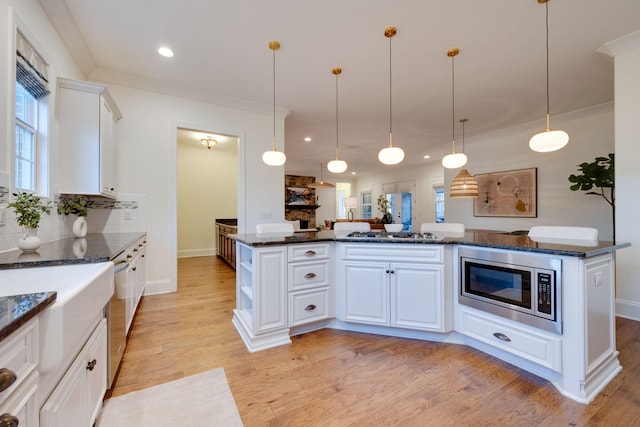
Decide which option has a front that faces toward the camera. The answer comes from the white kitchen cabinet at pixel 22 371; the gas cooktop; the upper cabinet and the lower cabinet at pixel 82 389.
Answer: the gas cooktop

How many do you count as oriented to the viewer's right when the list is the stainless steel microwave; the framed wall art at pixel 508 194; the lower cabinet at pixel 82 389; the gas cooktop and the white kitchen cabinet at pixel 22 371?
2

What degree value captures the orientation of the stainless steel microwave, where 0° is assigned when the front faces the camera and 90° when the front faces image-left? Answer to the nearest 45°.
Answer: approximately 45°

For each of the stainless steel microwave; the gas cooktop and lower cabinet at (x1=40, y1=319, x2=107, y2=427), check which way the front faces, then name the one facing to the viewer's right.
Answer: the lower cabinet

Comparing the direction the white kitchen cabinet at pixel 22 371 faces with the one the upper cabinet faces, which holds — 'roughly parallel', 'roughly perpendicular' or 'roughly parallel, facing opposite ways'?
roughly parallel

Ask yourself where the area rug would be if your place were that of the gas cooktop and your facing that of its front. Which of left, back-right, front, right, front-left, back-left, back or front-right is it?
front-right

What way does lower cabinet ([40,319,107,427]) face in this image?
to the viewer's right

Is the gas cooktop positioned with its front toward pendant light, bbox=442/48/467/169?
no

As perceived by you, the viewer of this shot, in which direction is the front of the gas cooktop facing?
facing the viewer

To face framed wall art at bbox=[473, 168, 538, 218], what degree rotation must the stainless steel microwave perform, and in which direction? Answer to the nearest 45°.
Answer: approximately 135° to its right

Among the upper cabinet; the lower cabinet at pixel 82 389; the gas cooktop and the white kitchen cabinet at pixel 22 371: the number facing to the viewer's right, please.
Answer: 3

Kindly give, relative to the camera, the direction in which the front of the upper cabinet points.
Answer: facing to the right of the viewer

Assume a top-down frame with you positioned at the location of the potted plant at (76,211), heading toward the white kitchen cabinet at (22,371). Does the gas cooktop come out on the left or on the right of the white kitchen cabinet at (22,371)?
left

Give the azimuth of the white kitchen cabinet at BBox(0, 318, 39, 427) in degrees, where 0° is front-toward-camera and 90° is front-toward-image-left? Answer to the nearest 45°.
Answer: approximately 270°
